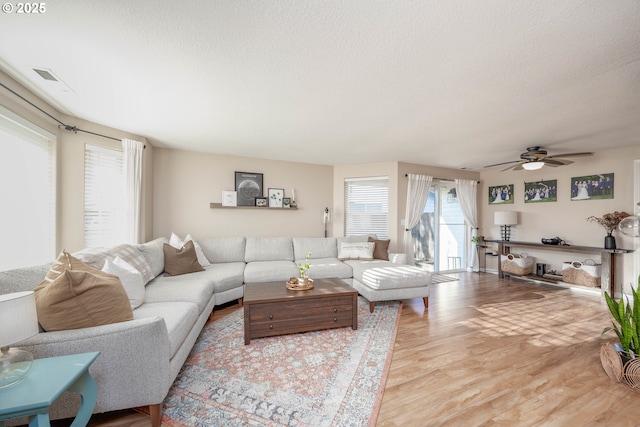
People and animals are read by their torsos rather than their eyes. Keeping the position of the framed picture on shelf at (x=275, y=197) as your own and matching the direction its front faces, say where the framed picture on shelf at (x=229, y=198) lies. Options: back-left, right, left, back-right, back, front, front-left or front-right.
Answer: right

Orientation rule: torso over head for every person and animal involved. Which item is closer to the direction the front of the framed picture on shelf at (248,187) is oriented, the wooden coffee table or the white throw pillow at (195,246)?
the wooden coffee table

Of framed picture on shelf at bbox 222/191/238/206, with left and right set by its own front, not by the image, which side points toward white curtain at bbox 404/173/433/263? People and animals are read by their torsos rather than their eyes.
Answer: left

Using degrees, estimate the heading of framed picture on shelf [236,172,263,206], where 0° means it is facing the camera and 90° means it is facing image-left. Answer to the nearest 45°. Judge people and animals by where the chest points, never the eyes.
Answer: approximately 0°

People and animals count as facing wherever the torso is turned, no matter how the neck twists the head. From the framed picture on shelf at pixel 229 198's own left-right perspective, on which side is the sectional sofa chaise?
on its left

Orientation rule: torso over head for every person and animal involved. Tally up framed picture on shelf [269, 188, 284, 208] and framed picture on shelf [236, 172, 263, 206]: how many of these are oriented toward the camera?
2

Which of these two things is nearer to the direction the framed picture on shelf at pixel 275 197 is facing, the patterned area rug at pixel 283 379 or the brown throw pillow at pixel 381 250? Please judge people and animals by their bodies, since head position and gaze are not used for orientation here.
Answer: the patterned area rug

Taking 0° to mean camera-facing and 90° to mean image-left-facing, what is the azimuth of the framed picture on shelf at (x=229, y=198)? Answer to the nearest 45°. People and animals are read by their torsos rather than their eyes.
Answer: approximately 0°

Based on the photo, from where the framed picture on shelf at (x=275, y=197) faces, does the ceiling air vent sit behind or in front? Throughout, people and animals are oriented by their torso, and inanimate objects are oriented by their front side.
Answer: in front
